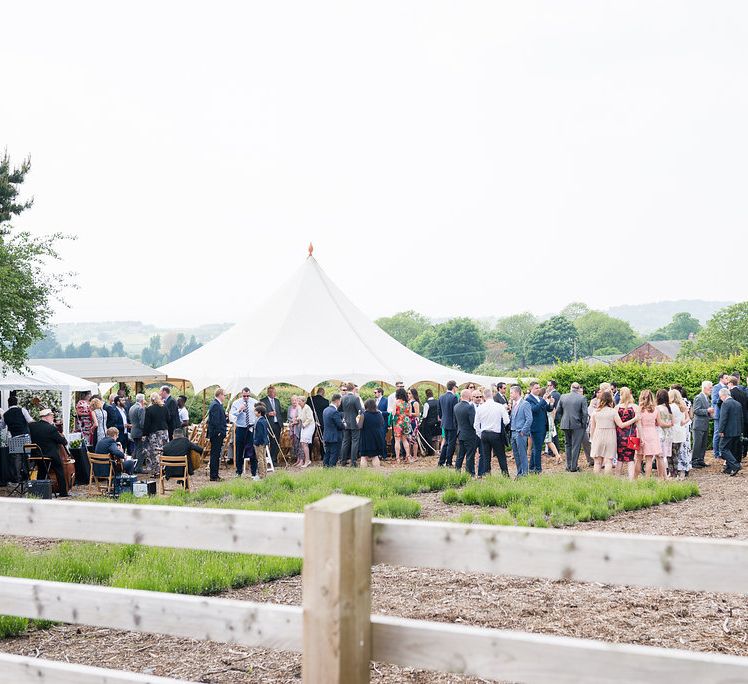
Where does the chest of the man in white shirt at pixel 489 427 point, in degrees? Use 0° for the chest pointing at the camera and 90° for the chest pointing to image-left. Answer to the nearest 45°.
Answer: approximately 180°

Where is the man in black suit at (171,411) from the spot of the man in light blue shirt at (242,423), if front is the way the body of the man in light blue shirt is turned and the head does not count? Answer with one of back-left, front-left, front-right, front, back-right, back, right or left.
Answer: back-right

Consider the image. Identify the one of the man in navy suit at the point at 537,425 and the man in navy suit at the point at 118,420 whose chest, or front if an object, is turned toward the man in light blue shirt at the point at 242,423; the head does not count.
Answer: the man in navy suit at the point at 118,420

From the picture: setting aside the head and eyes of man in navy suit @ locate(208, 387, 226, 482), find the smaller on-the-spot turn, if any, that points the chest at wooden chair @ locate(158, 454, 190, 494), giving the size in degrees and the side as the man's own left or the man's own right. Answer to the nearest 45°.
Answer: approximately 90° to the man's own right

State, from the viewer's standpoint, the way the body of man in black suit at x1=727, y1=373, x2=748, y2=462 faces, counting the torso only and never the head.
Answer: to the viewer's left

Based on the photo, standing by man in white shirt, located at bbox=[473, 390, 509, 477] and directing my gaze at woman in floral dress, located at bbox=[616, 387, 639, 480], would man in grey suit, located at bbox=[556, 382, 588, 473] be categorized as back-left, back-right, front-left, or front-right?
front-left

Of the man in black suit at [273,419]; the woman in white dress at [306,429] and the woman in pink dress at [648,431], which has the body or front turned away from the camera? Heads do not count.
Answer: the woman in pink dress

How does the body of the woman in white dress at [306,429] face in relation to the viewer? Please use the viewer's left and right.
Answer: facing to the left of the viewer

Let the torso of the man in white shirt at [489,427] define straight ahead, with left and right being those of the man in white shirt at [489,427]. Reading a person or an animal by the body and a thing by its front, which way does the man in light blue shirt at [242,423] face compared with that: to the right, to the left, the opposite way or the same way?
the opposite way

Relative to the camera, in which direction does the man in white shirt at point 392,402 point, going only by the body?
toward the camera

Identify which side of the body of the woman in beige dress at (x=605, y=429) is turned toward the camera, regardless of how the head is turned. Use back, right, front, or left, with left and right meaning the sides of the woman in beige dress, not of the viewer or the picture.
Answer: back
